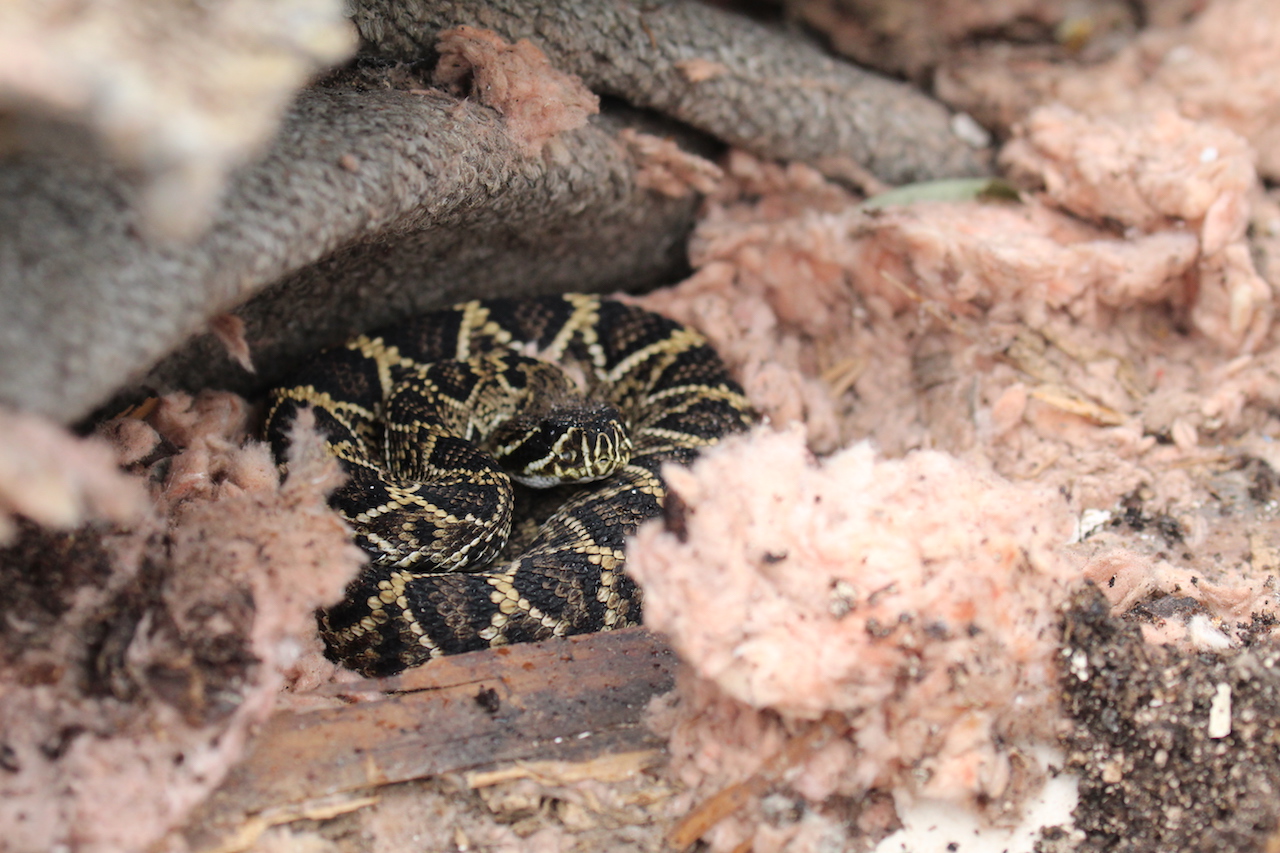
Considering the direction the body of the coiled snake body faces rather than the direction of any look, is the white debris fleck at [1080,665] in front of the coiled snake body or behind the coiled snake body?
in front

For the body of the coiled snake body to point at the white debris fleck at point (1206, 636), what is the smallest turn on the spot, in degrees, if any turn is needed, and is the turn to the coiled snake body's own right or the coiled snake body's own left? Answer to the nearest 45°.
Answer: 0° — it already faces it

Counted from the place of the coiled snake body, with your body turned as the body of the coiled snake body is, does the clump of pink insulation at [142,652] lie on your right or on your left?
on your right
